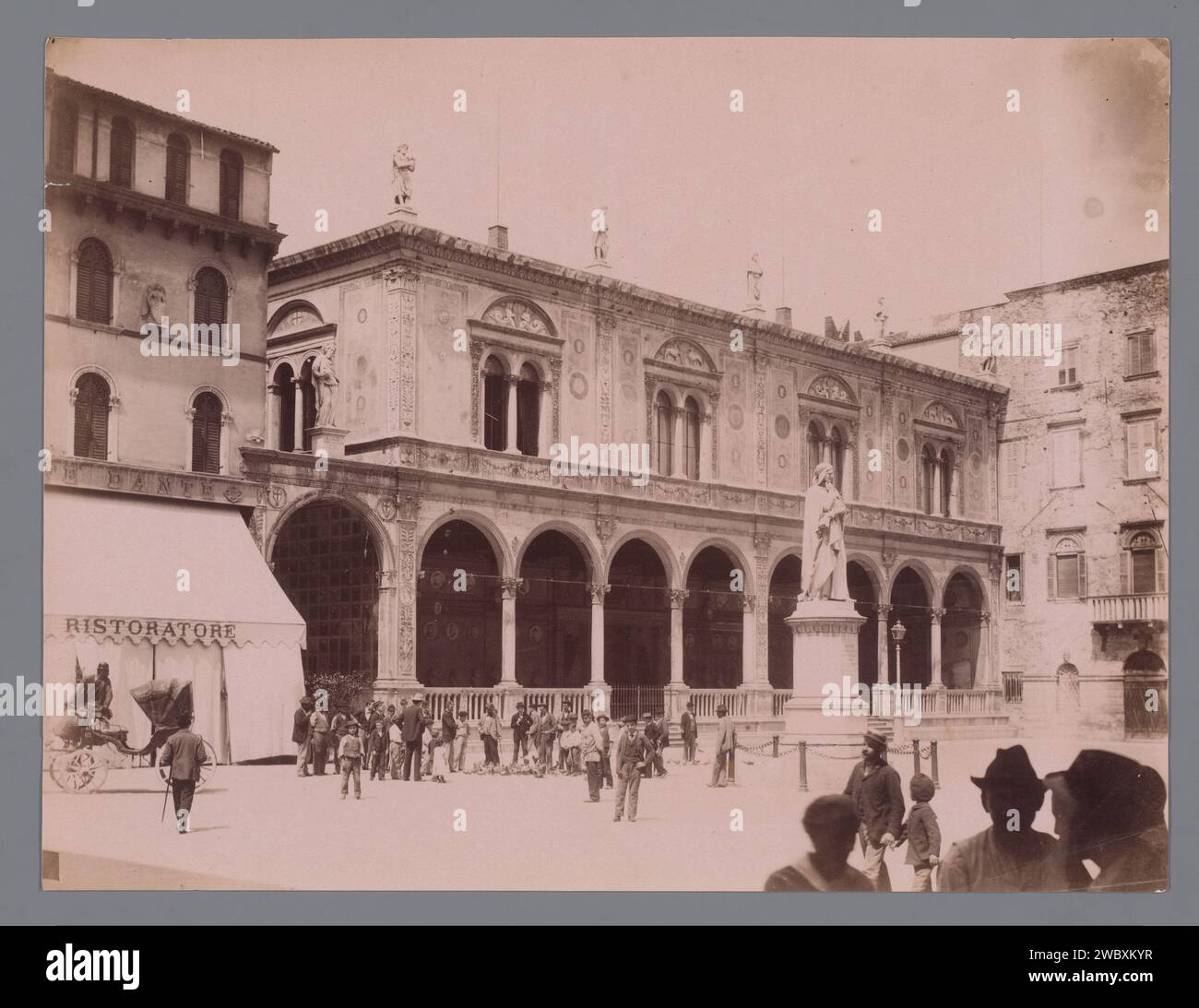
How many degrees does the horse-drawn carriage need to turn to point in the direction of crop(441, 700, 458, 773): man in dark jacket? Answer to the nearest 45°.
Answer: approximately 135° to its right

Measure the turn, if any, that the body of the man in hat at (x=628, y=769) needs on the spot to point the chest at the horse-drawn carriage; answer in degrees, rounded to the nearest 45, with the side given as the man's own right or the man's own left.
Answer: approximately 90° to the man's own right

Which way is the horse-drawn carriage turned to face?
to the viewer's left

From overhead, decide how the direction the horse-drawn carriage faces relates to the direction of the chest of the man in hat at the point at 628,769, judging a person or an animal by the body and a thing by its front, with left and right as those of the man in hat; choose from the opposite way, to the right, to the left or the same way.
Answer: to the right

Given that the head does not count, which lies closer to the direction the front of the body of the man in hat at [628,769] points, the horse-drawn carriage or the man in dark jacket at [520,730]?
the horse-drawn carriage
